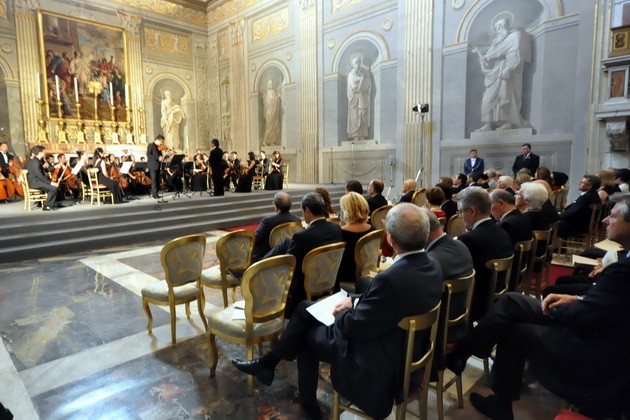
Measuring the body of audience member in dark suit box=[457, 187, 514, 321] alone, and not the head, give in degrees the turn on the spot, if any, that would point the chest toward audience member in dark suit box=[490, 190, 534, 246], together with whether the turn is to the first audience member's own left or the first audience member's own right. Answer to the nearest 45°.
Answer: approximately 45° to the first audience member's own right

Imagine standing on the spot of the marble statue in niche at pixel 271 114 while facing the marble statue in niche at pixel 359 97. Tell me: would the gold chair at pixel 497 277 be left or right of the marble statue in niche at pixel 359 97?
right

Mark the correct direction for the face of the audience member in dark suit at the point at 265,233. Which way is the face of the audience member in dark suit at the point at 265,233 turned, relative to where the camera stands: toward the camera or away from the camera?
away from the camera

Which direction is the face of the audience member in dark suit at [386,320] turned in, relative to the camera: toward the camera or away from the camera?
away from the camera

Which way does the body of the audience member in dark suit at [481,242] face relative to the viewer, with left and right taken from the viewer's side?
facing away from the viewer and to the left of the viewer

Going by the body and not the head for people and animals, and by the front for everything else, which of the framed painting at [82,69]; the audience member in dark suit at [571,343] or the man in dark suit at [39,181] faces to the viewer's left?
the audience member in dark suit

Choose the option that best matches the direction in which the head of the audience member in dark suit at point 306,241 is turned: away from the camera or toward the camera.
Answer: away from the camera

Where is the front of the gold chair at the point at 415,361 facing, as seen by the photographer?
facing away from the viewer and to the left of the viewer

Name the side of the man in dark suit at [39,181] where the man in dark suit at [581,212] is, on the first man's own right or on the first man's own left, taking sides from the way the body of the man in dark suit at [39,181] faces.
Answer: on the first man's own right

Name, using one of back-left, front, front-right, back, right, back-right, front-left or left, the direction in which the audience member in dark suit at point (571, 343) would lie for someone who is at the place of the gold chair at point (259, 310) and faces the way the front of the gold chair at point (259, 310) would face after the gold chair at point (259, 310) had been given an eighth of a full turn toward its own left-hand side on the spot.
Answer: back-left

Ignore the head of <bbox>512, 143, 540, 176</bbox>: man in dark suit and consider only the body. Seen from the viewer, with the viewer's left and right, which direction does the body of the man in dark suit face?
facing the viewer and to the left of the viewer

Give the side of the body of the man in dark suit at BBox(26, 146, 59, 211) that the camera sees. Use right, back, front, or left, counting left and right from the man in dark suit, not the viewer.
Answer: right

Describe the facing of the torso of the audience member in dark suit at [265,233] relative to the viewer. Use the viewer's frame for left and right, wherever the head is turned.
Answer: facing away from the viewer and to the left of the viewer

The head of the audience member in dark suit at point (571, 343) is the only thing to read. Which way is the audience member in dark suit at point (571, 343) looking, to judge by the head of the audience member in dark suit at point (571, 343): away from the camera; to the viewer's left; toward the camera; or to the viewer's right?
to the viewer's left

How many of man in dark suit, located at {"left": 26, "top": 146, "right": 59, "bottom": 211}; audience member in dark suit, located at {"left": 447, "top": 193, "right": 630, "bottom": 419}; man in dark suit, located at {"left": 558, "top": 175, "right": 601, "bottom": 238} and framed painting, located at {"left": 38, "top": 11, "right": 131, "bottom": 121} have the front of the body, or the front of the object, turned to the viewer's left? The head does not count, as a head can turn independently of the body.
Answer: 2

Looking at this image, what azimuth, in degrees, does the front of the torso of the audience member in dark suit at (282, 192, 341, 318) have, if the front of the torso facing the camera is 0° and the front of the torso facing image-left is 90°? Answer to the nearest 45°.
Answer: approximately 135°

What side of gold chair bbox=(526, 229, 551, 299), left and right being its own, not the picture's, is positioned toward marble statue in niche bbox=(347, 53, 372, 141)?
front

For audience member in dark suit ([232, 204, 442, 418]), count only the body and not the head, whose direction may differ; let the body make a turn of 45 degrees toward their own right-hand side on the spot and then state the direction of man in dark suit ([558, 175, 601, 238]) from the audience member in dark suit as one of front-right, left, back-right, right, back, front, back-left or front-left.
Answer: front-right

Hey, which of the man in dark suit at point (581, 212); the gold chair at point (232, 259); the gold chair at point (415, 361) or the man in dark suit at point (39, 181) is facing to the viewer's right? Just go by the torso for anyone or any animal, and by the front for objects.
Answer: the man in dark suit at point (39, 181)
